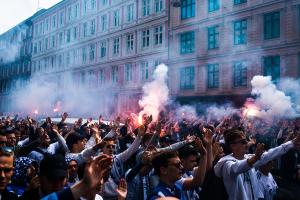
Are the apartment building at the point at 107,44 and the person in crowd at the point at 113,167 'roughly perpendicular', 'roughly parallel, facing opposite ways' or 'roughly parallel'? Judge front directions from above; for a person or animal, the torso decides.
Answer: roughly perpendicular

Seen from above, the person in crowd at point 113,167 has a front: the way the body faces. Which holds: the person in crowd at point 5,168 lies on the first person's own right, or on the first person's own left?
on the first person's own right

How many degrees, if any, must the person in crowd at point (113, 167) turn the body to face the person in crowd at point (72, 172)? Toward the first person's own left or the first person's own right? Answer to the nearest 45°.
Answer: approximately 90° to the first person's own right

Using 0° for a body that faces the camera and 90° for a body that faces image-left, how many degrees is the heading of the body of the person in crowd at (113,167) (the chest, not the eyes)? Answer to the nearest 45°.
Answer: approximately 315°

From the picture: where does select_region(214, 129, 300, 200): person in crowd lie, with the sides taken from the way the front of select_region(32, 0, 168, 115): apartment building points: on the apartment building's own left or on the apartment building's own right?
on the apartment building's own left

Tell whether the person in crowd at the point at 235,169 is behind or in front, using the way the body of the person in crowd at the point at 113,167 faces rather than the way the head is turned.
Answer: in front
